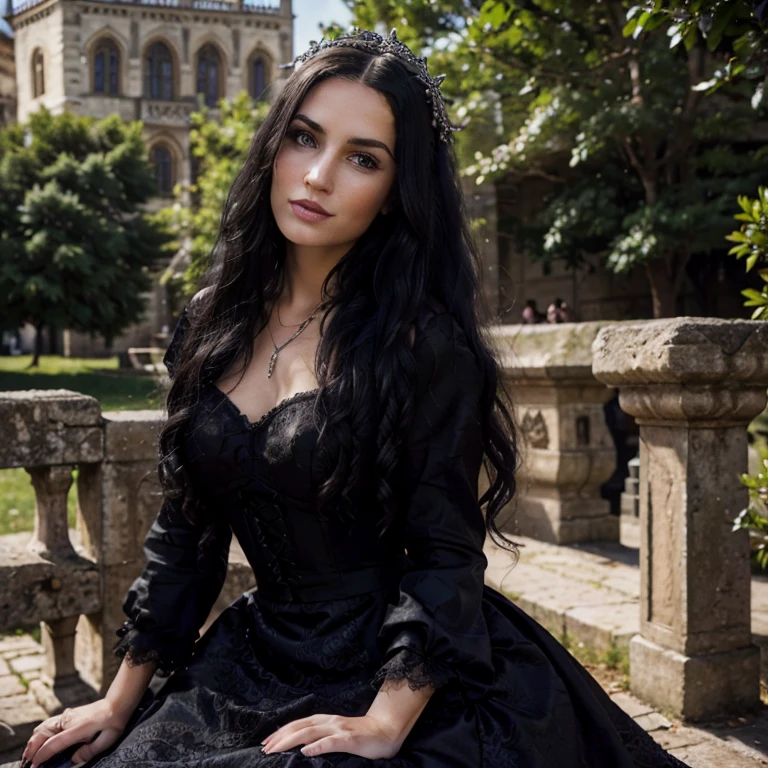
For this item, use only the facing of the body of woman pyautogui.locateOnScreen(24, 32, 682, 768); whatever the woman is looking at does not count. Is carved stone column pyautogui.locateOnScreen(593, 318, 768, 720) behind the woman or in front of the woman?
behind

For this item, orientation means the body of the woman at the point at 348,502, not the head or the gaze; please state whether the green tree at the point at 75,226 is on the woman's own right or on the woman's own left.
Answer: on the woman's own right

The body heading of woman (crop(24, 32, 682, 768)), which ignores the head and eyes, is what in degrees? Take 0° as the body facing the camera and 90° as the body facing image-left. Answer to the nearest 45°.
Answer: approximately 45°

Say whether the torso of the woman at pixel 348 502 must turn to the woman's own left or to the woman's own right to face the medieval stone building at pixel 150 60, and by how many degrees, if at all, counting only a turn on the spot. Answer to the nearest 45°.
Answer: approximately 135° to the woman's own right

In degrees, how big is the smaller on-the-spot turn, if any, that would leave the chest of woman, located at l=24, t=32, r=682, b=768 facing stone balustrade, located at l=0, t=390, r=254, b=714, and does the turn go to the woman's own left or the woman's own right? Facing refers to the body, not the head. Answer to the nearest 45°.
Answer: approximately 90° to the woman's own right

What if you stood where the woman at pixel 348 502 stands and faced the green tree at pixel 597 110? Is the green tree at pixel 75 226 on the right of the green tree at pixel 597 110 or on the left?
left

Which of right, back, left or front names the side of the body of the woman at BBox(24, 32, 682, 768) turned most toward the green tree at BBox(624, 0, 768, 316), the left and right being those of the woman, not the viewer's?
back
